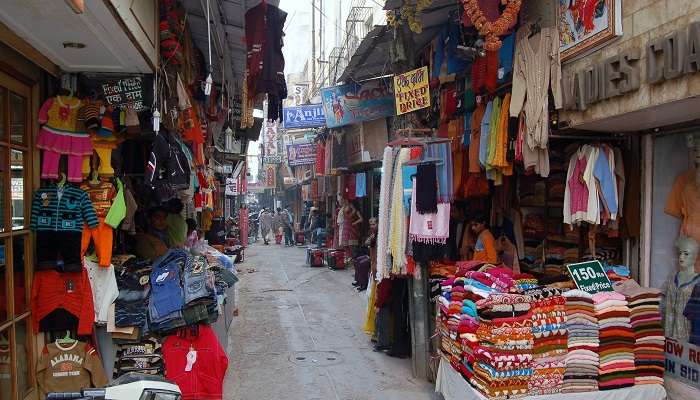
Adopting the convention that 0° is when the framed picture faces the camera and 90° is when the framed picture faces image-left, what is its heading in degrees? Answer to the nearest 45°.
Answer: approximately 45°

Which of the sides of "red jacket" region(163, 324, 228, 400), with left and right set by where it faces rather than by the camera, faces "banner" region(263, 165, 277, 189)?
back

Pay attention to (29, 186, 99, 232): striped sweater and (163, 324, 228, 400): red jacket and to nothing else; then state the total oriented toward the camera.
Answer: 2

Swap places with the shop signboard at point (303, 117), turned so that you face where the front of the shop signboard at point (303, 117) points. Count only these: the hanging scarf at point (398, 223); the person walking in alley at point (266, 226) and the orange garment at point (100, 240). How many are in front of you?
2

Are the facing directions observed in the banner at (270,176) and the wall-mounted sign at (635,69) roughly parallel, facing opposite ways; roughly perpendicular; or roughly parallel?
roughly perpendicular

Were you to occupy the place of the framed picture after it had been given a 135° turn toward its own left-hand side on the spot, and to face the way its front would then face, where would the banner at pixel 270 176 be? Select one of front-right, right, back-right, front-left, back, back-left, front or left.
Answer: back-left

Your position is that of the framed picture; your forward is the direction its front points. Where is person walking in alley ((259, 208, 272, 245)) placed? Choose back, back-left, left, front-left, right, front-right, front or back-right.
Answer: right

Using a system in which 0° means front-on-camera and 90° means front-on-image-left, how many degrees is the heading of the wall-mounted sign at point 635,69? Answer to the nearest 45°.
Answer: approximately 45°

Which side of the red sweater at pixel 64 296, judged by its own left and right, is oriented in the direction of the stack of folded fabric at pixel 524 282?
left

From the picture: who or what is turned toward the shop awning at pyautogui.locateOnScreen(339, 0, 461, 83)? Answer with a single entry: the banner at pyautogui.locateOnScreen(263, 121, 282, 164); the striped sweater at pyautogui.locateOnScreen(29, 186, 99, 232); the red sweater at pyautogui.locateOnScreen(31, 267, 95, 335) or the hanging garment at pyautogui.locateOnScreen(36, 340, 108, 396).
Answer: the banner

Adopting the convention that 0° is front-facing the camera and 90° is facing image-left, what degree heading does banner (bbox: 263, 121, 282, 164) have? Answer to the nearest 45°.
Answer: approximately 0°

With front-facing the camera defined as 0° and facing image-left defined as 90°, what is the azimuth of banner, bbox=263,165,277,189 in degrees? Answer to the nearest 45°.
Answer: approximately 0°

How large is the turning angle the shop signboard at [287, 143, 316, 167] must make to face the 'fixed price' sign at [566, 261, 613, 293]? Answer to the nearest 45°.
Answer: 0° — it already faces it

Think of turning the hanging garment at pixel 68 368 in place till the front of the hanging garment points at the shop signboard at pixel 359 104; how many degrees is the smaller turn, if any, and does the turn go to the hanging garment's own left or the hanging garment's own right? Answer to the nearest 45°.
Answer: approximately 135° to the hanging garment's own left
